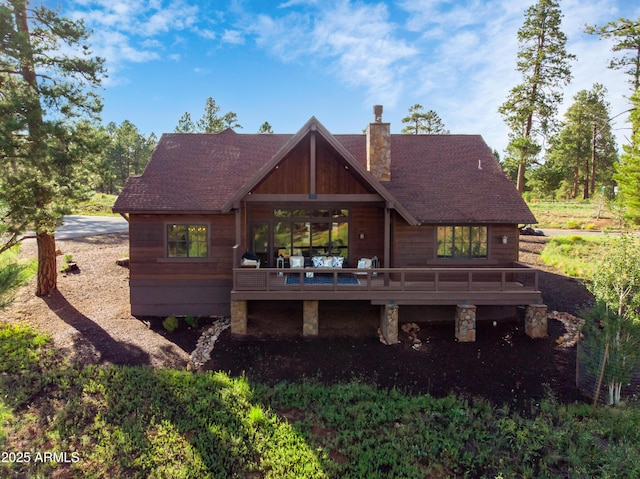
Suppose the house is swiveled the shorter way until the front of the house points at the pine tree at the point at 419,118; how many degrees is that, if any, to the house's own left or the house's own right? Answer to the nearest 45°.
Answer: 0° — it already faces it

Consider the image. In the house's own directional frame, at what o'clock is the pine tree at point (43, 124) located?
The pine tree is roughly at 3 o'clock from the house.
